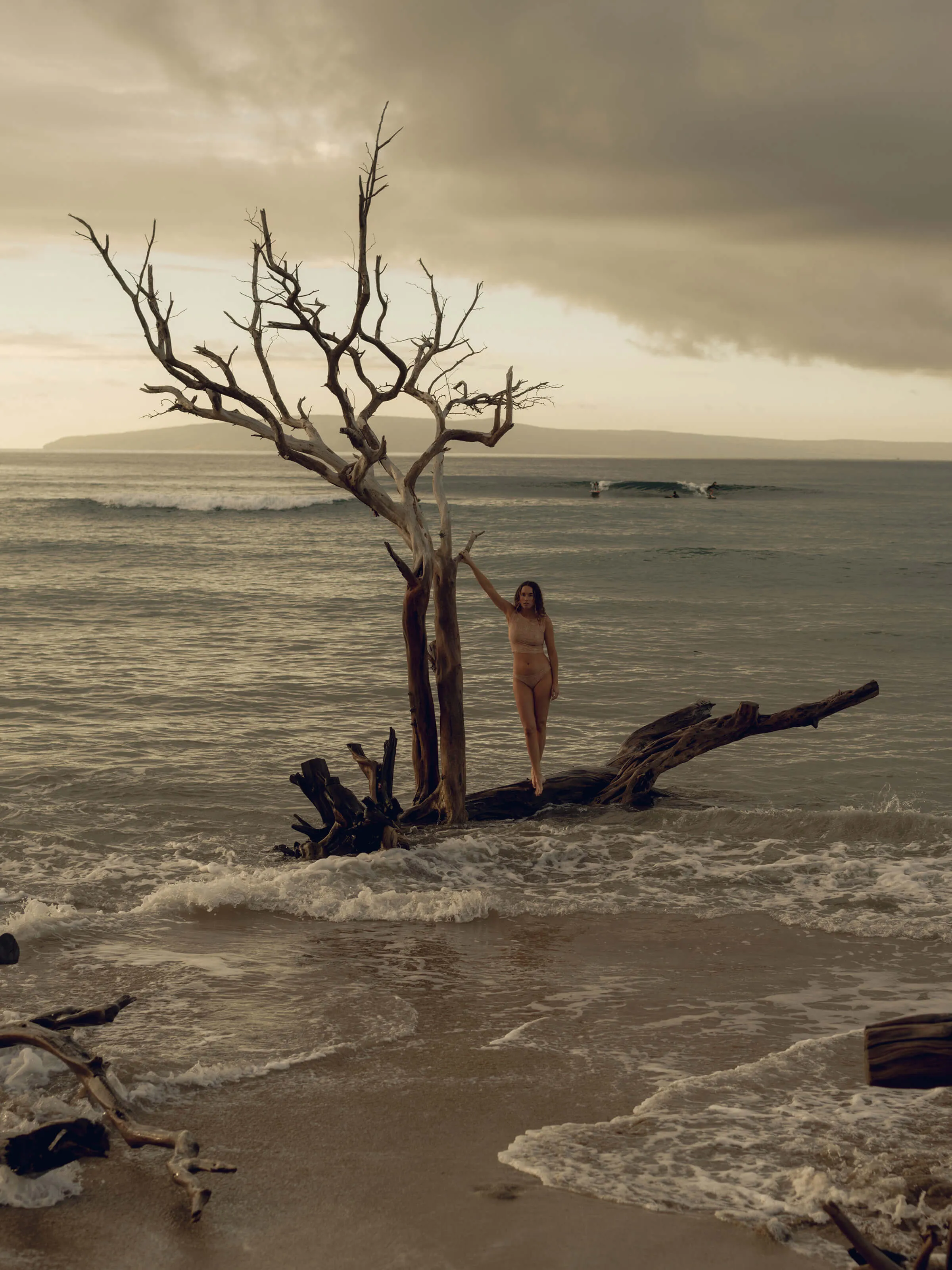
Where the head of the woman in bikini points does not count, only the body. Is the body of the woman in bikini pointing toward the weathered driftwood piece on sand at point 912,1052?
yes

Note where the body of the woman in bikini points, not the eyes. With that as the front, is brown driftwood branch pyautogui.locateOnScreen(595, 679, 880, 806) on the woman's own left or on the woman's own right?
on the woman's own left

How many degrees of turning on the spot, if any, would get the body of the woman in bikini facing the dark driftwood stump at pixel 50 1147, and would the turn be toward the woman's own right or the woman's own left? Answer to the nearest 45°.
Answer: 0° — they already face it

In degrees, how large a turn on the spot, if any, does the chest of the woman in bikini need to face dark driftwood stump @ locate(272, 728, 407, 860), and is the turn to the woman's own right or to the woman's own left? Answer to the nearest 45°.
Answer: approximately 45° to the woman's own right

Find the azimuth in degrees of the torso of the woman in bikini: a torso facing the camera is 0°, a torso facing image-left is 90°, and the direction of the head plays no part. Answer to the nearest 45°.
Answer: approximately 0°
